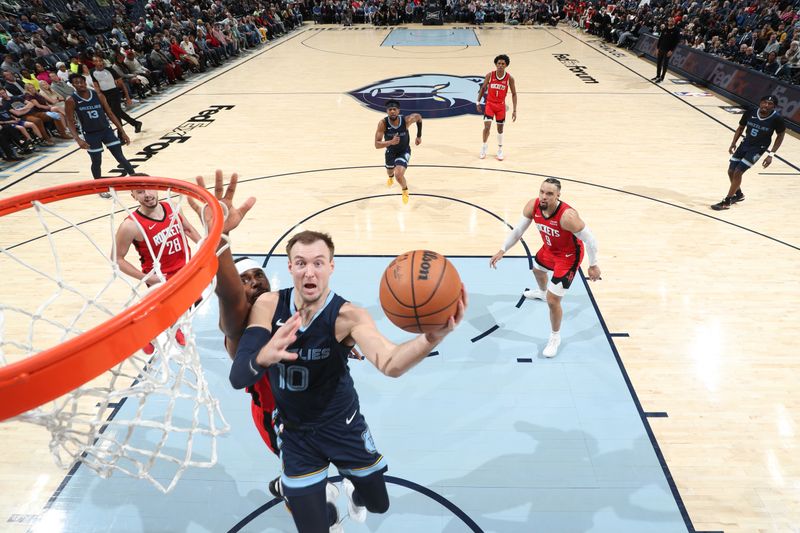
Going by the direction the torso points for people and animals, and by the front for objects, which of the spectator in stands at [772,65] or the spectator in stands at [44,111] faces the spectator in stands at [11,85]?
the spectator in stands at [772,65]

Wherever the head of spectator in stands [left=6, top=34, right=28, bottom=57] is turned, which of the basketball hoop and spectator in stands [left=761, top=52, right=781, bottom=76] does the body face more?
the spectator in stands

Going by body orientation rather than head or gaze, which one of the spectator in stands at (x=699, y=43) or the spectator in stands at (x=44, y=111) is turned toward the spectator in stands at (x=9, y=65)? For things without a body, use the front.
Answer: the spectator in stands at (x=699, y=43)

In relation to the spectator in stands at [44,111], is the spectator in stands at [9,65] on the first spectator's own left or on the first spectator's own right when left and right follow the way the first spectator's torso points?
on the first spectator's own left

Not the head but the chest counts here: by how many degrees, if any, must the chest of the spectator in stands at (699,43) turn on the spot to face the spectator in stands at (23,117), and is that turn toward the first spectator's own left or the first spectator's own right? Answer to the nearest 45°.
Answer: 0° — they already face them

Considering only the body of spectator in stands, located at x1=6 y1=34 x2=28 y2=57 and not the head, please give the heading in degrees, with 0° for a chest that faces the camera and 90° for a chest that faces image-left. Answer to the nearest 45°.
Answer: approximately 315°

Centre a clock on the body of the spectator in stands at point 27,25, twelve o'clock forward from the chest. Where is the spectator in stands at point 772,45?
the spectator in stands at point 772,45 is roughly at 12 o'clock from the spectator in stands at point 27,25.

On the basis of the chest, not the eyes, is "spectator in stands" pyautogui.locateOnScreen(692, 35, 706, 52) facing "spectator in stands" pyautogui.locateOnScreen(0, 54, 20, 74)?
yes

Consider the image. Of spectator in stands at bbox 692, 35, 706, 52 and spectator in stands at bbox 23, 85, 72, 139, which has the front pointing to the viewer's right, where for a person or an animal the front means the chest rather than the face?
spectator in stands at bbox 23, 85, 72, 139

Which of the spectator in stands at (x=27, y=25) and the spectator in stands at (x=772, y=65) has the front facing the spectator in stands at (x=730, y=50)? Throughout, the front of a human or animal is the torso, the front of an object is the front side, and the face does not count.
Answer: the spectator in stands at (x=27, y=25)

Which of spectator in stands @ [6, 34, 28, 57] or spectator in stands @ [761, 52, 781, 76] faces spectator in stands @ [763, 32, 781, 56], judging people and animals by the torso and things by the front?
spectator in stands @ [6, 34, 28, 57]

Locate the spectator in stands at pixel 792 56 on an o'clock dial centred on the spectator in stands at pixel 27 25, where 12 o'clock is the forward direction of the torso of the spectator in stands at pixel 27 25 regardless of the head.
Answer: the spectator in stands at pixel 792 56 is roughly at 12 o'clock from the spectator in stands at pixel 27 25.
